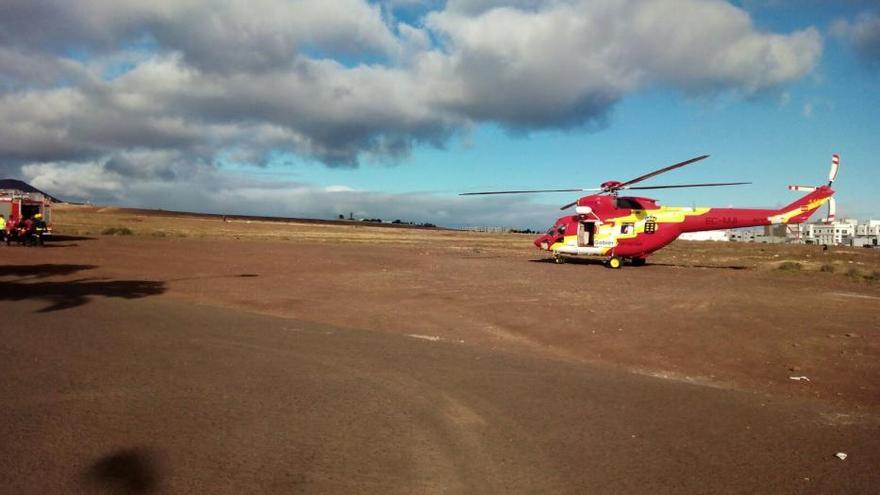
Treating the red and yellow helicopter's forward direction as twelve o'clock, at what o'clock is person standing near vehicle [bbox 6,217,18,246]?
The person standing near vehicle is roughly at 12 o'clock from the red and yellow helicopter.

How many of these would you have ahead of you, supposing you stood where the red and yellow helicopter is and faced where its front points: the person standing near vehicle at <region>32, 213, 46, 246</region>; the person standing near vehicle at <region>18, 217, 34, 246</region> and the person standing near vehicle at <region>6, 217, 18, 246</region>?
3

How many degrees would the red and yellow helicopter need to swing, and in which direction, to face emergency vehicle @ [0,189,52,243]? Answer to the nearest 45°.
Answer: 0° — it already faces it

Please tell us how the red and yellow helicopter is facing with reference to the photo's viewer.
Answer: facing to the left of the viewer

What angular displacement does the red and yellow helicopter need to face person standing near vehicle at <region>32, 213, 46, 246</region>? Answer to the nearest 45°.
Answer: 0° — it already faces them

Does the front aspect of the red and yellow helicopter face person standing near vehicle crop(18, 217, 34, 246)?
yes
